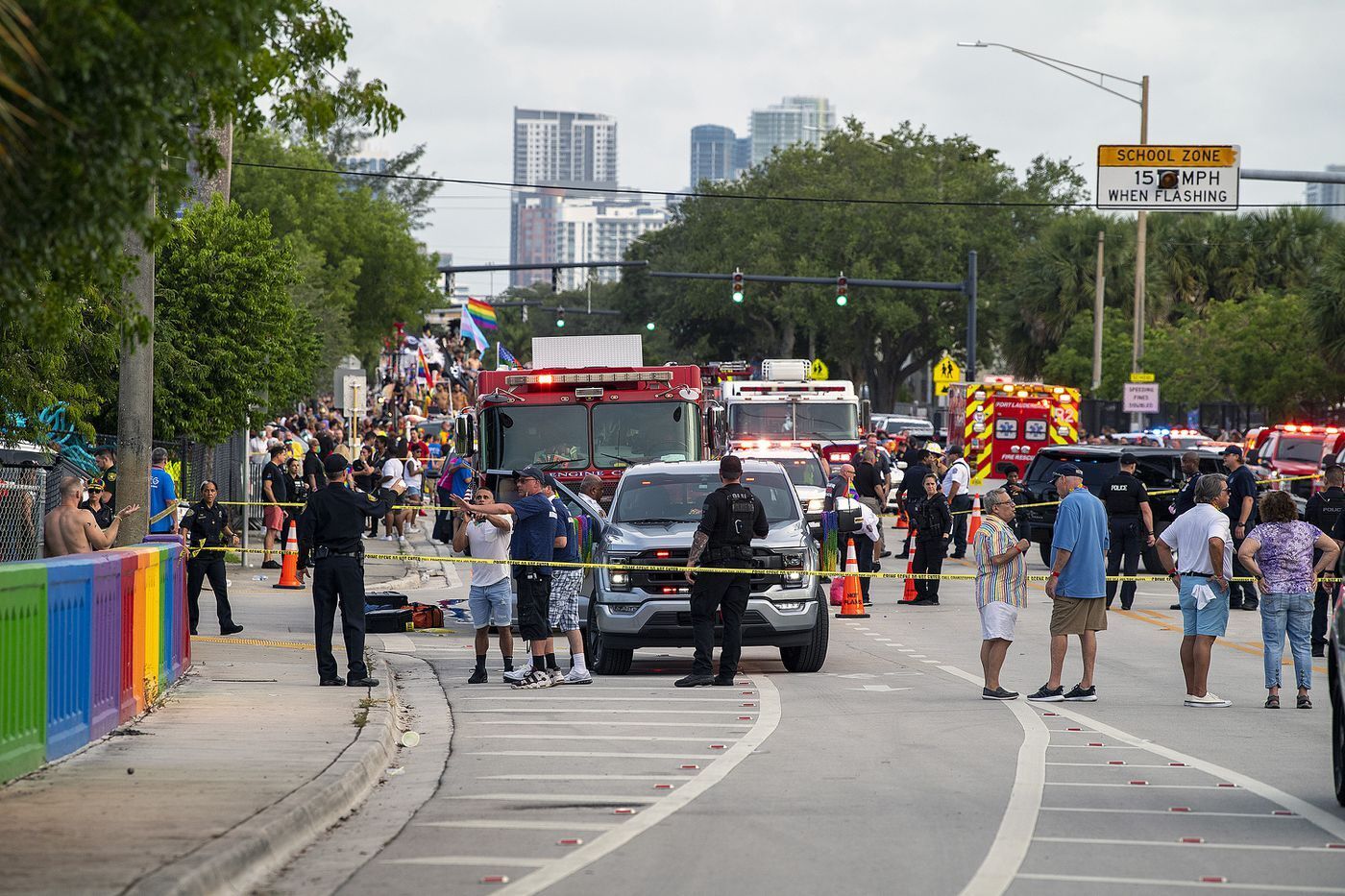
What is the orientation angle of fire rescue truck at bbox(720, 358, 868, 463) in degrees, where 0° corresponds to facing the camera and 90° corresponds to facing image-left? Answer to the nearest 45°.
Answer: approximately 0°

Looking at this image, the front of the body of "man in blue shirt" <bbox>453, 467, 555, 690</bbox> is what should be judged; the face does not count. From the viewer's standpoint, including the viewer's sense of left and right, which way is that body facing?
facing to the left of the viewer

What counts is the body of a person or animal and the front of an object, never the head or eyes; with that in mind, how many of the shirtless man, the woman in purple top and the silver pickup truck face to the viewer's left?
0

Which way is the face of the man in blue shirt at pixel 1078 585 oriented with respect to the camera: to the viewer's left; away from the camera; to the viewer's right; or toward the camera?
to the viewer's left

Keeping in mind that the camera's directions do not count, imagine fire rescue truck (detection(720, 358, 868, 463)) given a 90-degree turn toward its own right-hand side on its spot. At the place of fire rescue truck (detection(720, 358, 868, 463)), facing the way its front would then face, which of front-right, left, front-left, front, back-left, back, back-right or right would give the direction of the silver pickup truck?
left

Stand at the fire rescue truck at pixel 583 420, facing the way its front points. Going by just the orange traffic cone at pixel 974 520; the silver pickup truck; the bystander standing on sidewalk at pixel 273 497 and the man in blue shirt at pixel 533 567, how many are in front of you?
2

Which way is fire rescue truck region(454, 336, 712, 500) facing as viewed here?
toward the camera
